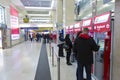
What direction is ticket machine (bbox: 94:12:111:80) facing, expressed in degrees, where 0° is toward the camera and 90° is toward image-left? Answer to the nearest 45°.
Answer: approximately 45°

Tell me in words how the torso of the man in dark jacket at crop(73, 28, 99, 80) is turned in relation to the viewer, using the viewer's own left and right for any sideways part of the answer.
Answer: facing away from the viewer and to the right of the viewer

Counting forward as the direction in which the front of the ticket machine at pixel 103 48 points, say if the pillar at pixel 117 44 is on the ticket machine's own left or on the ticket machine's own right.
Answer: on the ticket machine's own left

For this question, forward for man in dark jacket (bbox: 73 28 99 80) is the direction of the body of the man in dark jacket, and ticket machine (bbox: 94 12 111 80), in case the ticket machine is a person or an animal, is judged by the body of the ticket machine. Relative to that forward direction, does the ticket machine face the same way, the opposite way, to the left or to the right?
the opposite way

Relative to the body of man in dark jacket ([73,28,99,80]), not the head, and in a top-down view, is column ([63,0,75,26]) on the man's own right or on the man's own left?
on the man's own left

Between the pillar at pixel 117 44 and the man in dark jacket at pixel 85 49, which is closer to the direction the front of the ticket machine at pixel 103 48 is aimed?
the man in dark jacket

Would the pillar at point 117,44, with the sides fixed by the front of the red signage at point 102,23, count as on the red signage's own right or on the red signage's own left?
on the red signage's own left

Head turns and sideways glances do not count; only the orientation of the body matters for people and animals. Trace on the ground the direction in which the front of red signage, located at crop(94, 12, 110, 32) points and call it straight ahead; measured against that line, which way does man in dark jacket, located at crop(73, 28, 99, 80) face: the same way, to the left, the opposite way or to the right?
the opposite way

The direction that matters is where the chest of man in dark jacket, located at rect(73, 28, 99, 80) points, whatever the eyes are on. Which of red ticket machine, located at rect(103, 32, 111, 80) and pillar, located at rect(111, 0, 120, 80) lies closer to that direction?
the red ticket machine
